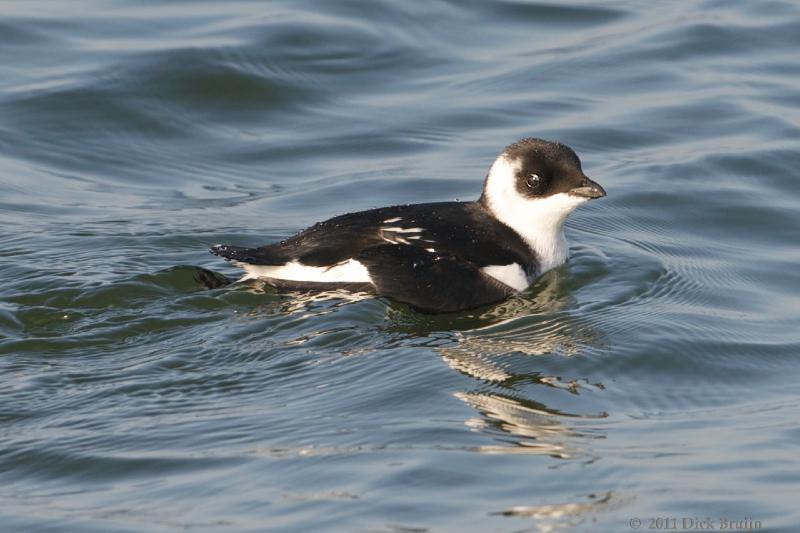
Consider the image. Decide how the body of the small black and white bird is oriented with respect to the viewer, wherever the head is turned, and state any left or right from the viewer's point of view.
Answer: facing to the right of the viewer
